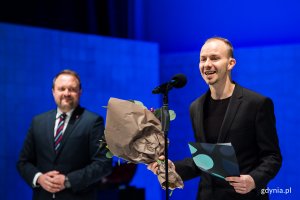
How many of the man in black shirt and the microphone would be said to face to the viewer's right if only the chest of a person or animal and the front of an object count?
1

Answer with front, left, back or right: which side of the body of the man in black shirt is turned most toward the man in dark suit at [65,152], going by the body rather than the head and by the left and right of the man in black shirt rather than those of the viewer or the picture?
right

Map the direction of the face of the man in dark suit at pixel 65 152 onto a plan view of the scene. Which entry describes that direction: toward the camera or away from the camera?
toward the camera

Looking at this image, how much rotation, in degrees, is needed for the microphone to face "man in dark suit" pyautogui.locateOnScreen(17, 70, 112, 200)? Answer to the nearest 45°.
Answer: approximately 135° to its left

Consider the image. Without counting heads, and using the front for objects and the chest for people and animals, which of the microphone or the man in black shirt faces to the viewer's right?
the microphone

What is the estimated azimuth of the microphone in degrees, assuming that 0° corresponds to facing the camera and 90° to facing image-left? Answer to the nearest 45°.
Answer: approximately 270°

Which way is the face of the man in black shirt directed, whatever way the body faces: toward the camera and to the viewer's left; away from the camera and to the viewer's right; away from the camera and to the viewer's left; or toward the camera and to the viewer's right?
toward the camera and to the viewer's left

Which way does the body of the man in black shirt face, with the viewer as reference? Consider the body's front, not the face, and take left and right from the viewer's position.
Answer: facing the viewer and to the left of the viewer
